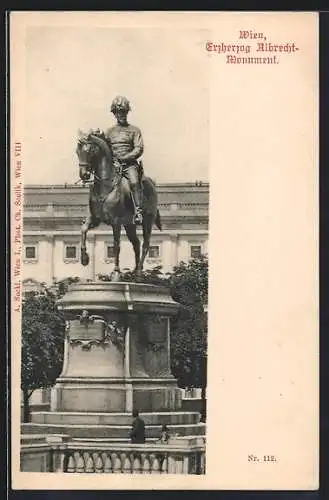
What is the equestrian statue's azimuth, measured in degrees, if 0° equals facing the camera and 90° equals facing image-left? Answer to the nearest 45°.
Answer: approximately 45°
